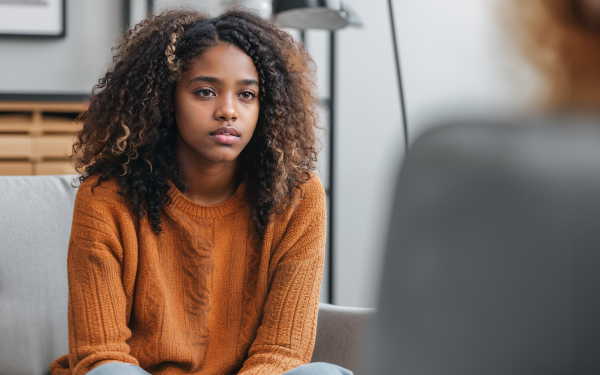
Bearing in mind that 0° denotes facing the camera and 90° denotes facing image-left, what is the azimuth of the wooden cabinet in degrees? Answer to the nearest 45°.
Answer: approximately 0°

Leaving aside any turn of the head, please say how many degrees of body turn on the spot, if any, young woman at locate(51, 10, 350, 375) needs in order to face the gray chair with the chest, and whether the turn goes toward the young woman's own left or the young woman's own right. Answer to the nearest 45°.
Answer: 0° — they already face it

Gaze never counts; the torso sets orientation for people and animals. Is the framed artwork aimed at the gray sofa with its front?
yes

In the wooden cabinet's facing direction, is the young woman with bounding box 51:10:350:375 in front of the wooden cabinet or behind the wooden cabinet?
in front

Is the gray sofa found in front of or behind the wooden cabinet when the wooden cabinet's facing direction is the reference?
in front

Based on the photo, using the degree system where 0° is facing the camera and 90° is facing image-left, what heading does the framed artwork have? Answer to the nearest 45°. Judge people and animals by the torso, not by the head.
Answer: approximately 0°

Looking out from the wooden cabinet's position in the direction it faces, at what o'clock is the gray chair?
The gray chair is roughly at 12 o'clock from the wooden cabinet.
